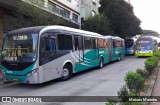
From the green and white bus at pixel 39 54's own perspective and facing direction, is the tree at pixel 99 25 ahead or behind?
behind

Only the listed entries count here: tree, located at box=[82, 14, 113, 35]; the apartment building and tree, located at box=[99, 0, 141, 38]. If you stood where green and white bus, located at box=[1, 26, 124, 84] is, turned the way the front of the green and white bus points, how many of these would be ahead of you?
0

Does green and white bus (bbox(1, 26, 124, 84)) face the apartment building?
no

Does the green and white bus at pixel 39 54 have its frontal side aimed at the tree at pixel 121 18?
no

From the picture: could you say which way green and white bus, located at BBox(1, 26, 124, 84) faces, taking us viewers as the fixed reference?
facing the viewer and to the left of the viewer
